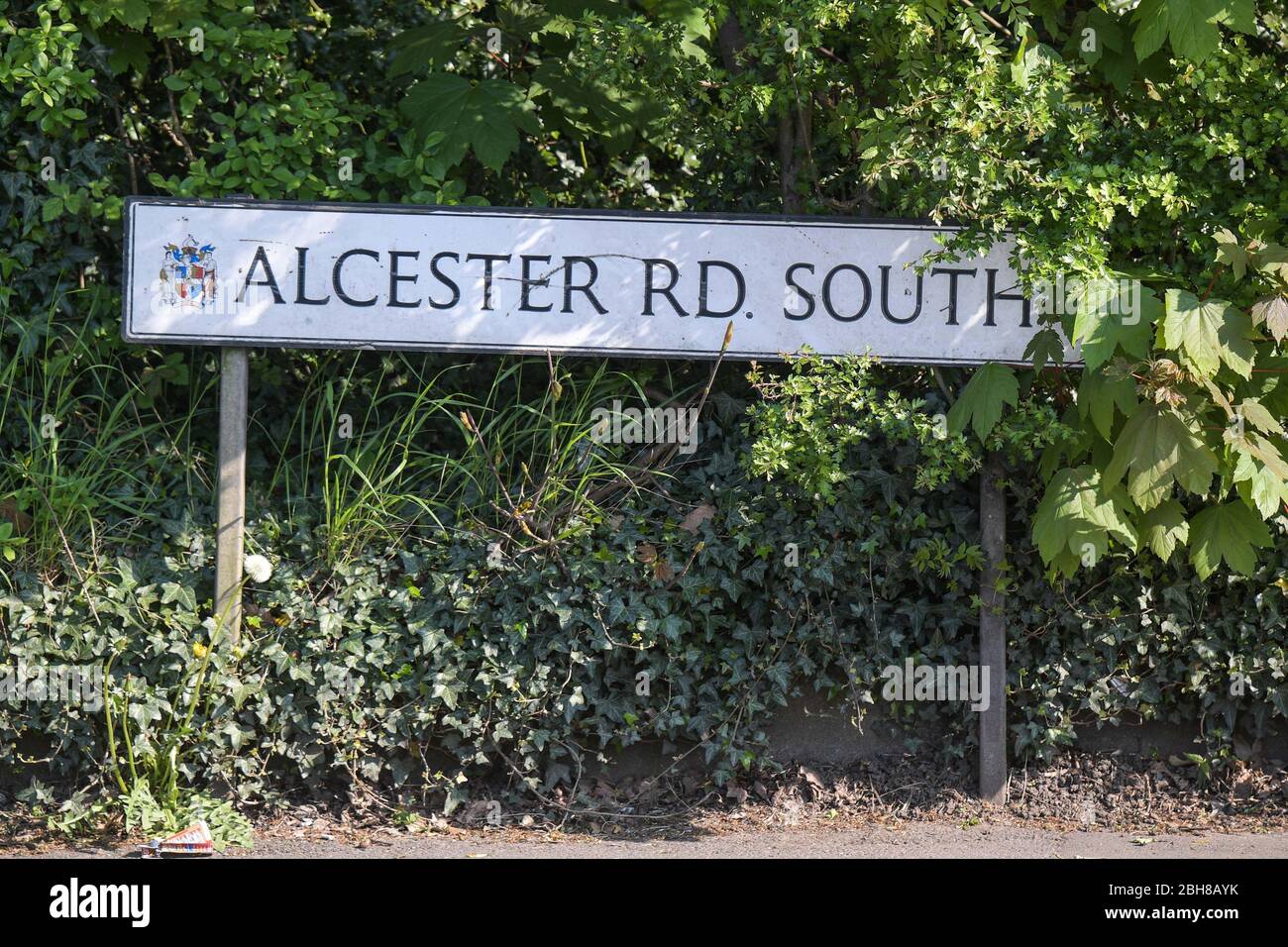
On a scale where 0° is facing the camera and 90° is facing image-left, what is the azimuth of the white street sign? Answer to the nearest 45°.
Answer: approximately 0°
